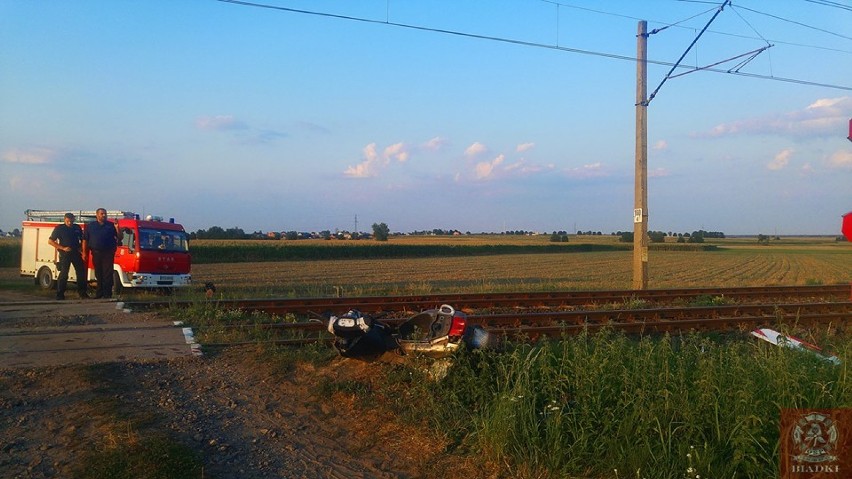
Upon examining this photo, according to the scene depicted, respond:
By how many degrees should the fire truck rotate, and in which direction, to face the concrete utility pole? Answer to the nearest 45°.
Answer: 0° — it already faces it

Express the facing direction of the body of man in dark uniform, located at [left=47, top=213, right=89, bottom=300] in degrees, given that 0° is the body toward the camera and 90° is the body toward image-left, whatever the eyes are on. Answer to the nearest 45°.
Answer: approximately 0°

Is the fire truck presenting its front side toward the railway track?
yes

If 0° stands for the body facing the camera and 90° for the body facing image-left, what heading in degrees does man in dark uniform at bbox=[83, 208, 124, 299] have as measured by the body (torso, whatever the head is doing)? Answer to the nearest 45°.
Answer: approximately 0°

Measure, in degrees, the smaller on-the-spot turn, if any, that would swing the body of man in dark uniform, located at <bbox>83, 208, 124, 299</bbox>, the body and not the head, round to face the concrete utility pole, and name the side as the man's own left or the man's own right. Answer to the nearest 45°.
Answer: approximately 90° to the man's own left

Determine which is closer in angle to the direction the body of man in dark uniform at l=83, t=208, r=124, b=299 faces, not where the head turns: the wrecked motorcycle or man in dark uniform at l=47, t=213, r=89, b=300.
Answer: the wrecked motorcycle

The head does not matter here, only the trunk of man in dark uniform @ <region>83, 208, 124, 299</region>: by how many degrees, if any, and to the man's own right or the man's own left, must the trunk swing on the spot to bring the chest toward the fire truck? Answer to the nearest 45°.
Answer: approximately 180°

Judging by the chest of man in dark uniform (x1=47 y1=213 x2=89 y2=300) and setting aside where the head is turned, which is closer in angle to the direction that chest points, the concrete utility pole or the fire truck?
the concrete utility pole

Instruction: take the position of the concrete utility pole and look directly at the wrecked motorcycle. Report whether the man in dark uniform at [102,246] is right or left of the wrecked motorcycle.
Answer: right

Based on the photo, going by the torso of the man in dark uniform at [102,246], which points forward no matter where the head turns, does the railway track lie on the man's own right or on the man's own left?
on the man's own left

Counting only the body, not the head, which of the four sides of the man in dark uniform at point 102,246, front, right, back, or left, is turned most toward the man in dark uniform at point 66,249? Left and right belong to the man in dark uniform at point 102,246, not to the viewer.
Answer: right

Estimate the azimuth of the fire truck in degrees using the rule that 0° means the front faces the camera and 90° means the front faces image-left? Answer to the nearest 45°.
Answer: approximately 315°
